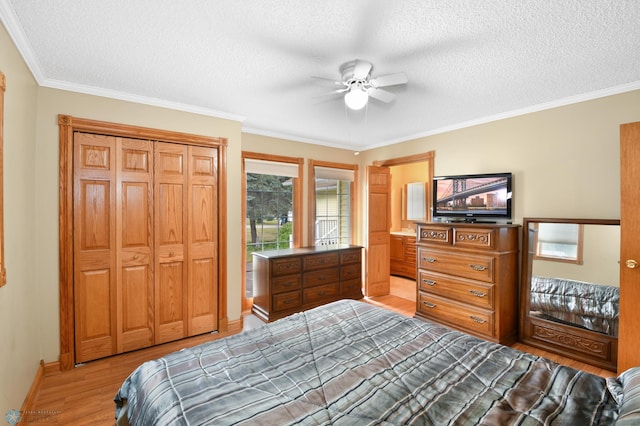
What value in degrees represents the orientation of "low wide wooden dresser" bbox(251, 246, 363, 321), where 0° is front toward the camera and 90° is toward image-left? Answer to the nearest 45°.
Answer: approximately 315°

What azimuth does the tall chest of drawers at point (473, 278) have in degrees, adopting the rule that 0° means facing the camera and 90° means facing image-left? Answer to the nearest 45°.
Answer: approximately 45°

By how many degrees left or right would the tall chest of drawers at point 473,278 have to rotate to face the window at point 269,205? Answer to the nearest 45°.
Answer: approximately 45° to its right

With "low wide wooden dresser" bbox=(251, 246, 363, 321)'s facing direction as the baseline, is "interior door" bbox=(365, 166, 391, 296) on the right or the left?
on its left

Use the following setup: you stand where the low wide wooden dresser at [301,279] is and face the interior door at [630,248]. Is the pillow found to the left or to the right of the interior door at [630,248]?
right
